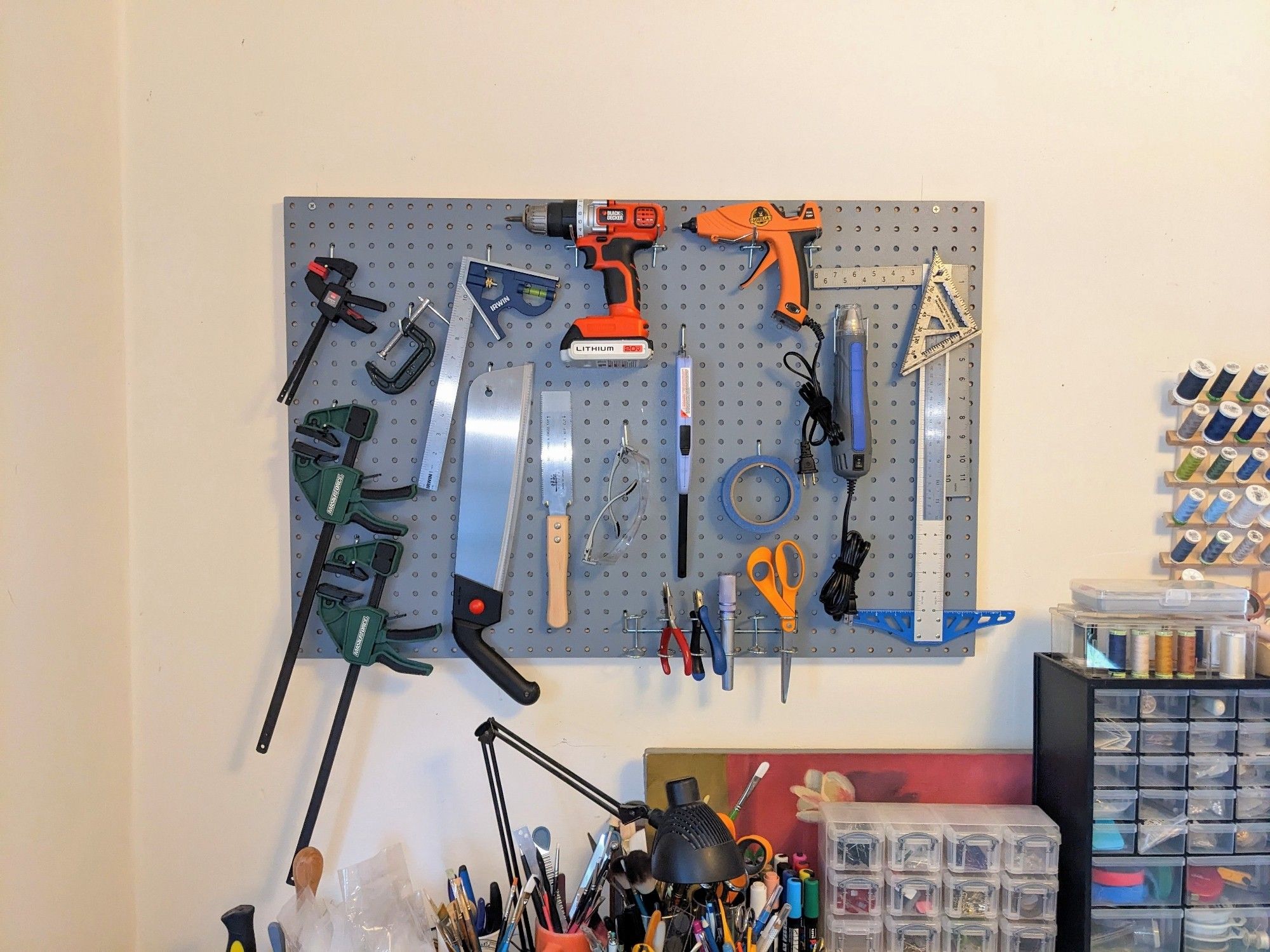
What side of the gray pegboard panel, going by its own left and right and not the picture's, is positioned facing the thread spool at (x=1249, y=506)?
left

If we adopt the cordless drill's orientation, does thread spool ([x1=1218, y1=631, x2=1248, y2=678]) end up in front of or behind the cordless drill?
behind

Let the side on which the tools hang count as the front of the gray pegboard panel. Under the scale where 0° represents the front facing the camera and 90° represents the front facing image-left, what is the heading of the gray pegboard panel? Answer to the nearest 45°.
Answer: approximately 0°

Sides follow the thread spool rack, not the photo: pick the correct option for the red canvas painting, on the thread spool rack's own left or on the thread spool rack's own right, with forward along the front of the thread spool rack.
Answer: on the thread spool rack's own right

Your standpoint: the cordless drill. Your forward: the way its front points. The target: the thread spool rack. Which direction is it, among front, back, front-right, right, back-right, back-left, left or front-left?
back

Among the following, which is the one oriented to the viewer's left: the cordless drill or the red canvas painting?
the cordless drill

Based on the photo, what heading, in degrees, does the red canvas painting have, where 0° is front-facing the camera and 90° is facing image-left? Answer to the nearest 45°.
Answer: approximately 0°

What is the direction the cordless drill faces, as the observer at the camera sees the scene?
facing to the left of the viewer
